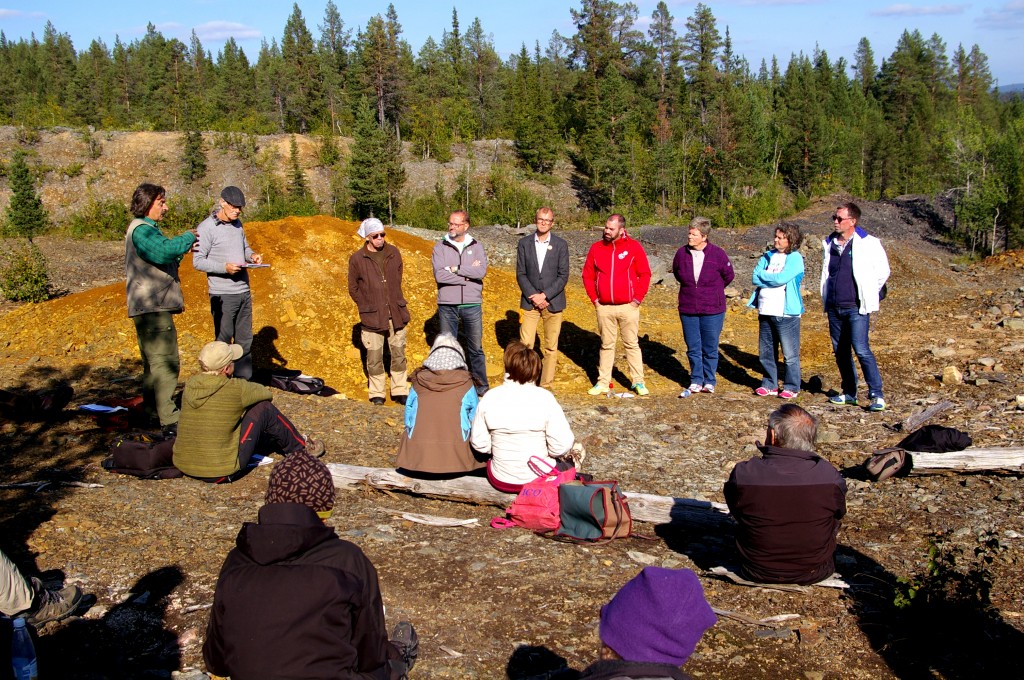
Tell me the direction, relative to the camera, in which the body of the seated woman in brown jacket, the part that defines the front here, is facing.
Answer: away from the camera

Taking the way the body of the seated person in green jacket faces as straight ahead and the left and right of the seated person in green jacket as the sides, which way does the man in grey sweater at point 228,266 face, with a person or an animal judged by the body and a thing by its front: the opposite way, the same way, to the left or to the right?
to the right

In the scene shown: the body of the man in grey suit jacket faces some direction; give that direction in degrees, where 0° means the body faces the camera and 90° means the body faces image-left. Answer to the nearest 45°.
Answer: approximately 0°

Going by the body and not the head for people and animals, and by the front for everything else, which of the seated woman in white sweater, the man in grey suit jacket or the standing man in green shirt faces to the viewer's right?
the standing man in green shirt

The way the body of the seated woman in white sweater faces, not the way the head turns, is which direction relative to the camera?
away from the camera

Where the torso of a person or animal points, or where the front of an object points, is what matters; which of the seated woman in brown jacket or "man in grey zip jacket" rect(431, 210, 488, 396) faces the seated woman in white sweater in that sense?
the man in grey zip jacket

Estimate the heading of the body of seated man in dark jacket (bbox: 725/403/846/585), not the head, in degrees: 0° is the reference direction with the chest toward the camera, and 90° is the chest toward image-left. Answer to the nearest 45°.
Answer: approximately 180°

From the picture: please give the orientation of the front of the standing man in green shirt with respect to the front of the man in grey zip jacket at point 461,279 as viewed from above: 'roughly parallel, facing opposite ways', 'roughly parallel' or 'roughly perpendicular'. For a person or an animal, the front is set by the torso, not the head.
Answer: roughly perpendicular

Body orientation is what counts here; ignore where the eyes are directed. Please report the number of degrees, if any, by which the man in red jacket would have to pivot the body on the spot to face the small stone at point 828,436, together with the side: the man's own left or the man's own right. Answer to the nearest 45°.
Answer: approximately 45° to the man's own left

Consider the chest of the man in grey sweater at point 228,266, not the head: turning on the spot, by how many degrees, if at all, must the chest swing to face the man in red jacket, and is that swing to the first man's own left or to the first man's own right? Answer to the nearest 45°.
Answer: approximately 45° to the first man's own left

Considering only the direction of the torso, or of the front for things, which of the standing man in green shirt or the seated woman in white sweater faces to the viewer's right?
the standing man in green shirt

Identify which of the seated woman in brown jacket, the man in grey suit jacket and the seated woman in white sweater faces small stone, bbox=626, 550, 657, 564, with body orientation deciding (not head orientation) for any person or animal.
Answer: the man in grey suit jacket

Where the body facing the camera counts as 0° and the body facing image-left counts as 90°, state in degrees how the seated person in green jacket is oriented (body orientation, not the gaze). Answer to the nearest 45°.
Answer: approximately 225°
